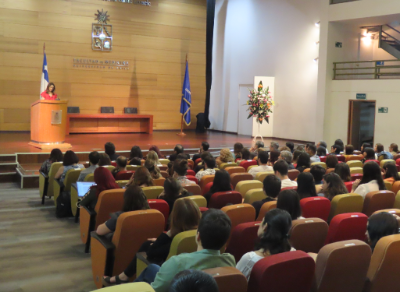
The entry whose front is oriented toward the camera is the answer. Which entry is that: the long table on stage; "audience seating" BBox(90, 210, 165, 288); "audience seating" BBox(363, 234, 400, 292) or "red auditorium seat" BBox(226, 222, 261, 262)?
the long table on stage

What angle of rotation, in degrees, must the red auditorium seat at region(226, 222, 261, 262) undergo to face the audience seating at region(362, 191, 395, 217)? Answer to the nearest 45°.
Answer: approximately 90° to its right

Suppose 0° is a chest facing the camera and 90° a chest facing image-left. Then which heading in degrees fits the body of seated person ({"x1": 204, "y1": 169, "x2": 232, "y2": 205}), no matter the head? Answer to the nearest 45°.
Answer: approximately 135°

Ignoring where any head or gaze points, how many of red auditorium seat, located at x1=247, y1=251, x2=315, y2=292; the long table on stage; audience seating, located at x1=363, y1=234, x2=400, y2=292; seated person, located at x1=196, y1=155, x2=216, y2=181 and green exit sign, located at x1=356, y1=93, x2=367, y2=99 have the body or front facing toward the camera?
2

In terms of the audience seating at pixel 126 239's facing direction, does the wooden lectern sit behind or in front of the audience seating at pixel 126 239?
in front

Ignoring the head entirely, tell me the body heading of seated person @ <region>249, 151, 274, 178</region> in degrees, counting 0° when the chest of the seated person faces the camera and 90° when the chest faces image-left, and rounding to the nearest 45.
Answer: approximately 135°

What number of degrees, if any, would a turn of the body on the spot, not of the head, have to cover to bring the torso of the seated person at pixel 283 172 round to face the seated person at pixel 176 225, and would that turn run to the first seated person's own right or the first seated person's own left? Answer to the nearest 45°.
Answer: approximately 135° to the first seated person's own left

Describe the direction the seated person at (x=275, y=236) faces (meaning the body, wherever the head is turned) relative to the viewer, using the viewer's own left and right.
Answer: facing away from the viewer and to the left of the viewer

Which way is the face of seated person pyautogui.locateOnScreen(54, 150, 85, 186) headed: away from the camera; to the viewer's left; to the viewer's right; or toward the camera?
away from the camera

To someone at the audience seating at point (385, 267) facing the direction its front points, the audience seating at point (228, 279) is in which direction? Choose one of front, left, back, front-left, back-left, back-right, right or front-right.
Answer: left

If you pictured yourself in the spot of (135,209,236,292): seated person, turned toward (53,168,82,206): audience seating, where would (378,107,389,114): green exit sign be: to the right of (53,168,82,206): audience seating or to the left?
right

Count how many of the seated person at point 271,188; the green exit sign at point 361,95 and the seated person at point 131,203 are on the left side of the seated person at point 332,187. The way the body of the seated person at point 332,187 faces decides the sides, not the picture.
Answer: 2

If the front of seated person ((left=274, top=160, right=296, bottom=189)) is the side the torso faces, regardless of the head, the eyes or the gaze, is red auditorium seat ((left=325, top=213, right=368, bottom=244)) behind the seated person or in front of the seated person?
behind

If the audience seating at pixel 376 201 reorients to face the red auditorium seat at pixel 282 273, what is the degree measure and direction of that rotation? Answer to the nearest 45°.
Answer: approximately 135° to its left

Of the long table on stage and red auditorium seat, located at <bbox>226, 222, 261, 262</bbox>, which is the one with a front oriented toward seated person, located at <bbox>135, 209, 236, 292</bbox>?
the long table on stage
